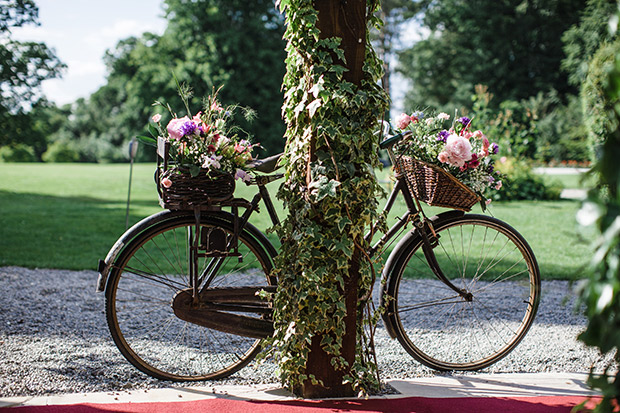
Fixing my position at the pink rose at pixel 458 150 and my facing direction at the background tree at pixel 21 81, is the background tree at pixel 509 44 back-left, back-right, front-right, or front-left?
front-right

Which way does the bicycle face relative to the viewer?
to the viewer's right

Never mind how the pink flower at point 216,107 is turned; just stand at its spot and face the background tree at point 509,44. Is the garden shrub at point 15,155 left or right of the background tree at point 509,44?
left

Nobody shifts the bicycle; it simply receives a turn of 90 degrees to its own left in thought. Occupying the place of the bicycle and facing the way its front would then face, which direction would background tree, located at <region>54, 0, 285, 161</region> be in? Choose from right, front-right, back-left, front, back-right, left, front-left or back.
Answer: front

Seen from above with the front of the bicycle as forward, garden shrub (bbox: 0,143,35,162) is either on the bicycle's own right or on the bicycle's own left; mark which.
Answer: on the bicycle's own left

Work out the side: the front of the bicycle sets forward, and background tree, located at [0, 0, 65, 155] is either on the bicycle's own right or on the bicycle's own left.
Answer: on the bicycle's own left
